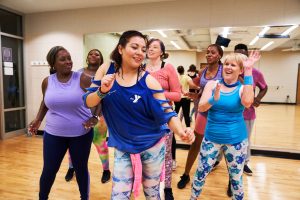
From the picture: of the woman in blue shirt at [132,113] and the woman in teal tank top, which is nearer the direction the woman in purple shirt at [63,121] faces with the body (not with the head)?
the woman in blue shirt

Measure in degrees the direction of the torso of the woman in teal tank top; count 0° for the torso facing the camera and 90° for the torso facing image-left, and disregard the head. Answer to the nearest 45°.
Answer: approximately 0°

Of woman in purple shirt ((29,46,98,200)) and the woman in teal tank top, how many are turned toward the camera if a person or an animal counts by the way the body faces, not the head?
2

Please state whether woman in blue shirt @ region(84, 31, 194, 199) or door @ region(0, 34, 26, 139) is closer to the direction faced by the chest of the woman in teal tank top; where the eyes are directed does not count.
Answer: the woman in blue shirt

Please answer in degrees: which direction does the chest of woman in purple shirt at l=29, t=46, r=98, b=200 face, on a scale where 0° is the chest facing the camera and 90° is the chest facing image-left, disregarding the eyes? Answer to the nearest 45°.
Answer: approximately 0°

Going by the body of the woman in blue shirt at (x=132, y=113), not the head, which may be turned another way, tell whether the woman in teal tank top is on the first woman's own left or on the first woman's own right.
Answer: on the first woman's own left

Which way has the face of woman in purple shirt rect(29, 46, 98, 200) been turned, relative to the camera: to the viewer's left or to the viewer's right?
to the viewer's right

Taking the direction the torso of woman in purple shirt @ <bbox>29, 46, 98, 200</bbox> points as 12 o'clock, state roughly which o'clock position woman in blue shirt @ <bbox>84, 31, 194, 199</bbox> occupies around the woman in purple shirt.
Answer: The woman in blue shirt is roughly at 11 o'clock from the woman in purple shirt.

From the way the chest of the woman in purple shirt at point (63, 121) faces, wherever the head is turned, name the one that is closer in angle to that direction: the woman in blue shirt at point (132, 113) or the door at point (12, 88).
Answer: the woman in blue shirt

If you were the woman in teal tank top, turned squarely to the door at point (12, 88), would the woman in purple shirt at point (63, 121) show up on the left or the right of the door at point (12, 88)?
left
